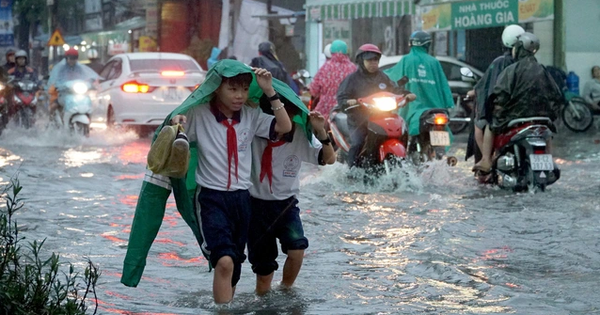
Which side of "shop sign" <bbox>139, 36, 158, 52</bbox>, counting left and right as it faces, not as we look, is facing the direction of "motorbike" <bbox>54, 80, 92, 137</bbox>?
front

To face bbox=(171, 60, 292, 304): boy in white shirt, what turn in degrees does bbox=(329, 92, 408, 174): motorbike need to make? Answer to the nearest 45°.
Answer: approximately 45° to its right

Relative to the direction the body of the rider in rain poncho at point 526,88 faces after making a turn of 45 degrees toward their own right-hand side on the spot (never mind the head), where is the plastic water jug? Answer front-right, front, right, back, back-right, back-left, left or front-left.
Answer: front

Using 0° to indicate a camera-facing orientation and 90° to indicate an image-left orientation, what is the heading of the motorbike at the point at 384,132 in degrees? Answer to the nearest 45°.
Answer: approximately 315°

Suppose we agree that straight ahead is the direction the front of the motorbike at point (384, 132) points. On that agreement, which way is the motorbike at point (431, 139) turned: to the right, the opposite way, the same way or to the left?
the opposite way

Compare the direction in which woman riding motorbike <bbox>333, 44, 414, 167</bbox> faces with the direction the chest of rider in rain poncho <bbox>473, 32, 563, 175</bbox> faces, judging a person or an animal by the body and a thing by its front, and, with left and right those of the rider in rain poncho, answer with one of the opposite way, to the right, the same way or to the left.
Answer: the opposite way

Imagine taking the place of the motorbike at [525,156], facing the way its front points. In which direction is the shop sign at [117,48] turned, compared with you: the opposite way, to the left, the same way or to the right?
the opposite way

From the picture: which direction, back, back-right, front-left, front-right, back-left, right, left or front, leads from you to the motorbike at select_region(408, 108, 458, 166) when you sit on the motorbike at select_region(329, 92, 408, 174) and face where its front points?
left

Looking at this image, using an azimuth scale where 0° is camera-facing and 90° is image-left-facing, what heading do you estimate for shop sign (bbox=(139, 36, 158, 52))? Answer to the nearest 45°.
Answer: approximately 0°
